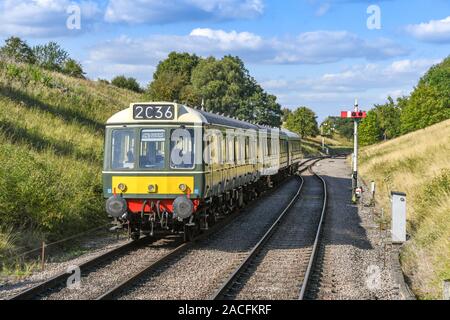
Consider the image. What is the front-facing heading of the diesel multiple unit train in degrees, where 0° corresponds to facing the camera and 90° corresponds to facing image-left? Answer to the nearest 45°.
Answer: approximately 45°

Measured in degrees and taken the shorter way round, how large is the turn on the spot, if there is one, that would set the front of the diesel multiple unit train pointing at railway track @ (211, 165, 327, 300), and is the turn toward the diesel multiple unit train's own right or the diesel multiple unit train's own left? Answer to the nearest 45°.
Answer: approximately 90° to the diesel multiple unit train's own left
